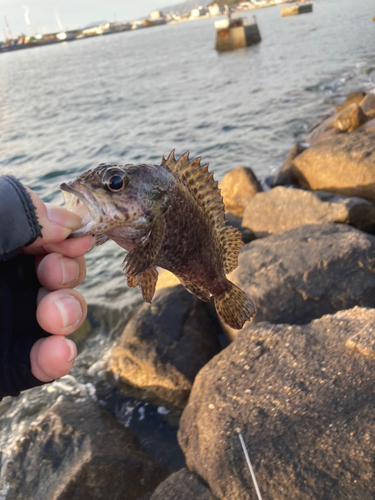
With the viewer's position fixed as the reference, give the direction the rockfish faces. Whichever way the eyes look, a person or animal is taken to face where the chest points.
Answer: facing to the left of the viewer

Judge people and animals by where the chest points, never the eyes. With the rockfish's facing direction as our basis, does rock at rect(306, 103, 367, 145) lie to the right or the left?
on its right

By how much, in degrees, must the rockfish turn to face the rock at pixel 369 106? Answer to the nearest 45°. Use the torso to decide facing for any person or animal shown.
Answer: approximately 135° to its right
